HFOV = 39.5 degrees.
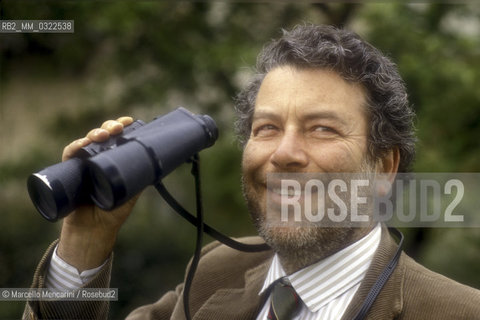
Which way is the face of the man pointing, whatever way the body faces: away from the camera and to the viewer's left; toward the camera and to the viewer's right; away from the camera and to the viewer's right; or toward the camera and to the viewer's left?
toward the camera and to the viewer's left

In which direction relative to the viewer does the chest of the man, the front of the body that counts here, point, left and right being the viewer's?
facing the viewer and to the left of the viewer
